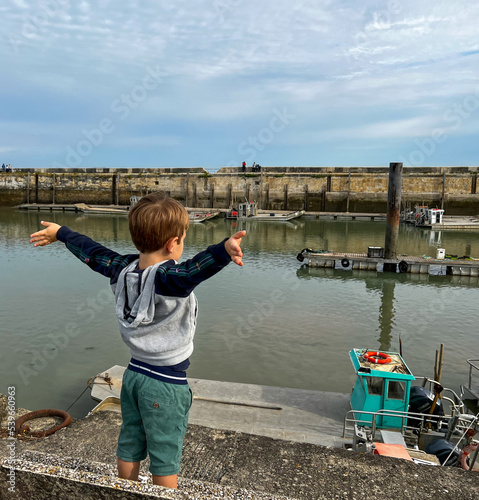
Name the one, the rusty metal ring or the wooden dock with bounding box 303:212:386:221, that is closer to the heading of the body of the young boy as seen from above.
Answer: the wooden dock

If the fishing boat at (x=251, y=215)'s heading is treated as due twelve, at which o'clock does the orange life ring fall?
The orange life ring is roughly at 3 o'clock from the fishing boat.

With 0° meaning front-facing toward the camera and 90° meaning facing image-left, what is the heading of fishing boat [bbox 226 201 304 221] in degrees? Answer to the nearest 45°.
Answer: approximately 270°

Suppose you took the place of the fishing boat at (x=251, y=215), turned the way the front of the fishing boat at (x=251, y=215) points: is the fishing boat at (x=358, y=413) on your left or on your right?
on your right

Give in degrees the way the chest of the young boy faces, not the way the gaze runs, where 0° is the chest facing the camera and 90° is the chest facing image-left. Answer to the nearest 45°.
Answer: approximately 225°

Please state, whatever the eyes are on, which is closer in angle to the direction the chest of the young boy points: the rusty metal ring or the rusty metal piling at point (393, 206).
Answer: the rusty metal piling

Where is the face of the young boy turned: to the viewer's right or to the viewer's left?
to the viewer's right
